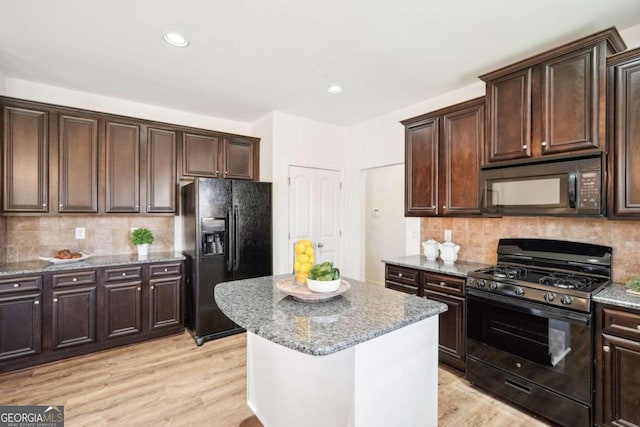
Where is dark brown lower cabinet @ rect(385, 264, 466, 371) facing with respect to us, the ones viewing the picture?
facing the viewer and to the left of the viewer

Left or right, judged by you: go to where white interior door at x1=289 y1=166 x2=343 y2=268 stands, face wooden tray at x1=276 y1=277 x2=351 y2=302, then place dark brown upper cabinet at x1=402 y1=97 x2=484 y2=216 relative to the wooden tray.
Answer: left

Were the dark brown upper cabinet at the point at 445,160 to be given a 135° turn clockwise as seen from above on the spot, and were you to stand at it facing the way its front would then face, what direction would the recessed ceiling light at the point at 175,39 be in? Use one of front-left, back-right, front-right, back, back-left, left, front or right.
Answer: back-left

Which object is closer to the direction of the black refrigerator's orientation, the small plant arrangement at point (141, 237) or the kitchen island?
the kitchen island

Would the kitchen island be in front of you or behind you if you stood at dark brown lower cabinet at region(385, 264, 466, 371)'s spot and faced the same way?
in front

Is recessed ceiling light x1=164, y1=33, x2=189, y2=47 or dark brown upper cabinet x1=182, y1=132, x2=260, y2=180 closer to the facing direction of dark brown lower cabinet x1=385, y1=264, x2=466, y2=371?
the recessed ceiling light

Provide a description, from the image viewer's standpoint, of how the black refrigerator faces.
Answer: facing the viewer and to the right of the viewer

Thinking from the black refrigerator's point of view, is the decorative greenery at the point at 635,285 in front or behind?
in front

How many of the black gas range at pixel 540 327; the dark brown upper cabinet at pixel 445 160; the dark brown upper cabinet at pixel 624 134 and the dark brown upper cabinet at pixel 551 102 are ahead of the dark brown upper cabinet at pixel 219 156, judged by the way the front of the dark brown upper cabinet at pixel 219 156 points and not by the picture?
4

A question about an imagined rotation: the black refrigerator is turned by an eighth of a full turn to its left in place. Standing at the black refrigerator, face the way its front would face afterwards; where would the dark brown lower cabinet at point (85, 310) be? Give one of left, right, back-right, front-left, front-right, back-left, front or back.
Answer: back

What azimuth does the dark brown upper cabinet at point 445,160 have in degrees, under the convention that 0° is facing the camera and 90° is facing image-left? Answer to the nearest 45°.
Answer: approximately 45°
